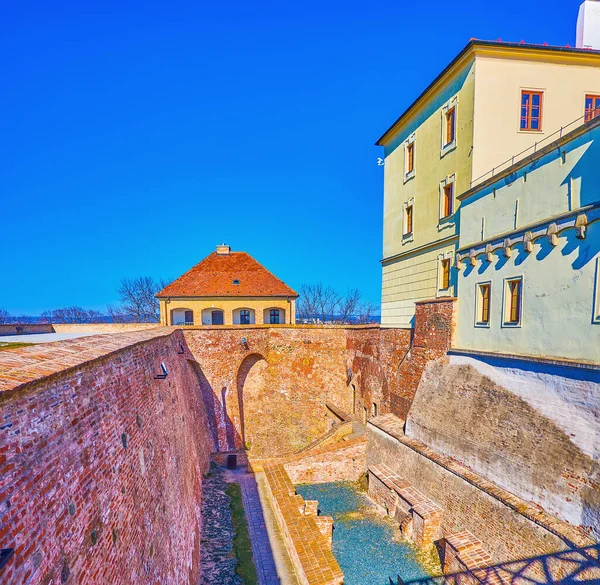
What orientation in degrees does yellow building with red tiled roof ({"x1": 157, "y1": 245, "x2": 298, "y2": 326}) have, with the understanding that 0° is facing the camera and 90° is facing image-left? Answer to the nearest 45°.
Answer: approximately 0°

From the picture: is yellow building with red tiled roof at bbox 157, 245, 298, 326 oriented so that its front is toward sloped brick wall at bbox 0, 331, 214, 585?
yes

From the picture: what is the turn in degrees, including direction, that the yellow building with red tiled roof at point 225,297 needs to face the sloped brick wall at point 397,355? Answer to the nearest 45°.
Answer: approximately 45° to its left
